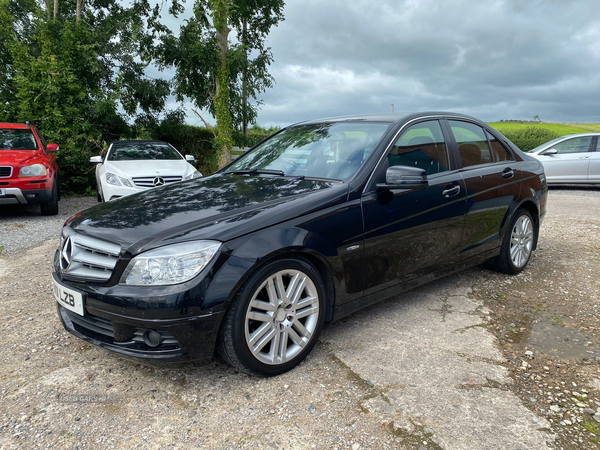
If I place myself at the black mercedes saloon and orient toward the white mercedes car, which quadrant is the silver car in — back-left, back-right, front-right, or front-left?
front-right

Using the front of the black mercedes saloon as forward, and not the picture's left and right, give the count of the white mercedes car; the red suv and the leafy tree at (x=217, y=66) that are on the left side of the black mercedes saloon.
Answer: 0

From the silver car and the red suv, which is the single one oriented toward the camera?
the red suv

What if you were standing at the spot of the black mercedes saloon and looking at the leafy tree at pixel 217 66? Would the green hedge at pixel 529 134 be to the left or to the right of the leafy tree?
right

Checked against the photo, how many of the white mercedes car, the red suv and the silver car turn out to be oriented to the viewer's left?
1

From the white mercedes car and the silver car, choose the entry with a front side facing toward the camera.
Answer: the white mercedes car

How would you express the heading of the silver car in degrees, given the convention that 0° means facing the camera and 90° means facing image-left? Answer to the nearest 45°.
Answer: approximately 90°

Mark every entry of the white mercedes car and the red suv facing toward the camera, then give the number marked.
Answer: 2

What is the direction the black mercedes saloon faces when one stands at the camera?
facing the viewer and to the left of the viewer

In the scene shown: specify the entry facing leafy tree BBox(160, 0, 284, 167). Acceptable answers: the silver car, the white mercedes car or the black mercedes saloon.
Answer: the silver car

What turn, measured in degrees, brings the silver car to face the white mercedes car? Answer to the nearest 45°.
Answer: approximately 45° to its left

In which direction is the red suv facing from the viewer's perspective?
toward the camera

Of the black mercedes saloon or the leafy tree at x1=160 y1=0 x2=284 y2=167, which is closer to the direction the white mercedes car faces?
the black mercedes saloon

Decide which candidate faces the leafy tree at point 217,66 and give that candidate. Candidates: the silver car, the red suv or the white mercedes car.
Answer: the silver car

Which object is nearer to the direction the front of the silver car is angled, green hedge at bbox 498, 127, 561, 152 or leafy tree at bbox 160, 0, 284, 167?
the leafy tree

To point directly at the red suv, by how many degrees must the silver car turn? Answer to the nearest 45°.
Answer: approximately 45° to its left

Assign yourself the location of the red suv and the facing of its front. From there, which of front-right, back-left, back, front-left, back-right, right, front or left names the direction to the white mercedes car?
left

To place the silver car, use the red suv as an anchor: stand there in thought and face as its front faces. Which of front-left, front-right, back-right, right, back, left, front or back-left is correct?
left

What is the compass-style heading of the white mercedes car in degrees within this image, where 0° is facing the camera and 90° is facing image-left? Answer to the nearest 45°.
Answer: approximately 0°

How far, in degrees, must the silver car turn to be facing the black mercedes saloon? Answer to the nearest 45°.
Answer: approximately 90° to its left

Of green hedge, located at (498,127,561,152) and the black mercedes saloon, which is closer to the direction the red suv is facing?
the black mercedes saloon

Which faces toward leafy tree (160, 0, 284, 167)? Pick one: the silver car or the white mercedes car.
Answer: the silver car
